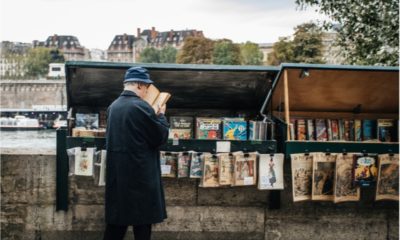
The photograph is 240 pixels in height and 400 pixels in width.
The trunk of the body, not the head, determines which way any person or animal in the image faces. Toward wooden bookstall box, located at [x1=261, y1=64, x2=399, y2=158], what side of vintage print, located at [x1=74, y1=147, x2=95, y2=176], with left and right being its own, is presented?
left

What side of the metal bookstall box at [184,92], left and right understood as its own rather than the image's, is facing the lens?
front

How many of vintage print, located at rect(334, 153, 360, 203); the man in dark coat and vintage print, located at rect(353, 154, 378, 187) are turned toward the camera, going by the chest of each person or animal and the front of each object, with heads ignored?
2

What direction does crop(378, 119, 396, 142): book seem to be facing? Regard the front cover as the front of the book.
toward the camera

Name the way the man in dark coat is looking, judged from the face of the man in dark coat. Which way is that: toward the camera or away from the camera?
away from the camera

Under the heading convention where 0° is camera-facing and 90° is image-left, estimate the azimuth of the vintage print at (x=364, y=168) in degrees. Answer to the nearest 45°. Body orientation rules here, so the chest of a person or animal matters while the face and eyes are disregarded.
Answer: approximately 0°

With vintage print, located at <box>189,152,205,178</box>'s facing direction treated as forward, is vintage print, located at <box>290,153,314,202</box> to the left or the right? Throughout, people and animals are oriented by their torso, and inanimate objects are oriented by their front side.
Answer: on its left

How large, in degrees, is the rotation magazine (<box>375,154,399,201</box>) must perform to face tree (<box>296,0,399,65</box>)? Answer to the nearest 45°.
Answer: approximately 180°

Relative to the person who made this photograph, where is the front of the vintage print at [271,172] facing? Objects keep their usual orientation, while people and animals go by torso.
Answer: facing the viewer

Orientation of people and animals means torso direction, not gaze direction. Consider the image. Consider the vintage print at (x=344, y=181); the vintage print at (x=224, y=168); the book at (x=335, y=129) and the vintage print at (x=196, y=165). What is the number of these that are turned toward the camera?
4

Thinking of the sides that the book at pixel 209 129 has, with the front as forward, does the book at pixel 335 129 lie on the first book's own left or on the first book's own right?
on the first book's own left
